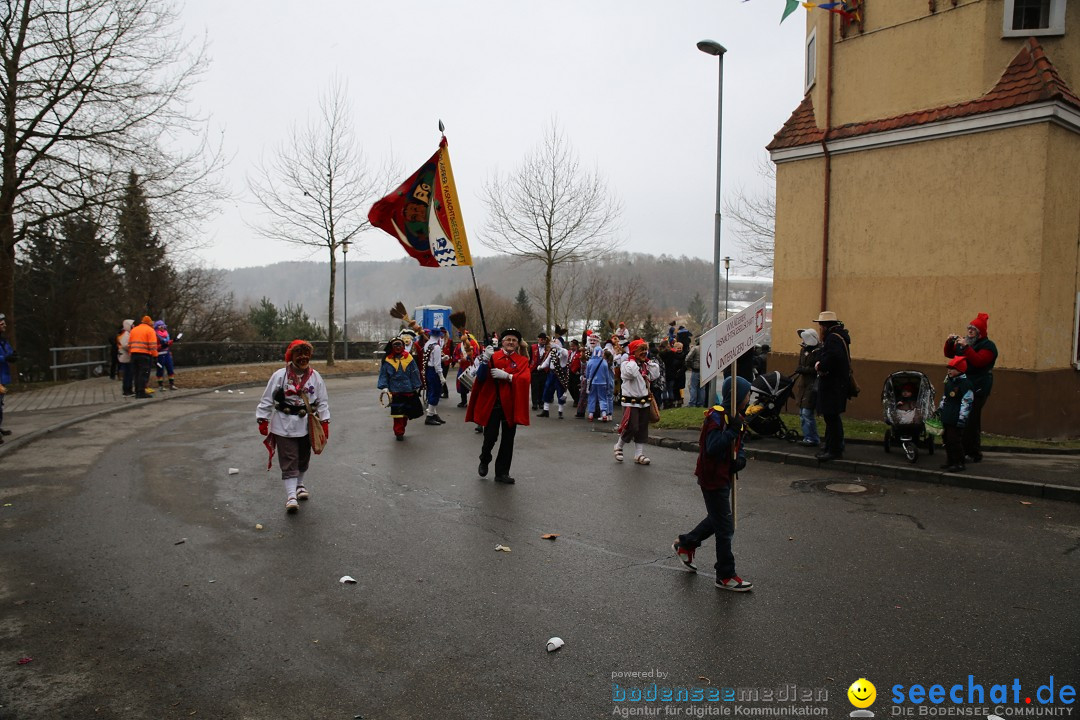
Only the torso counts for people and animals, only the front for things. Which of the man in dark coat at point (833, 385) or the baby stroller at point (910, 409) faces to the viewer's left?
the man in dark coat

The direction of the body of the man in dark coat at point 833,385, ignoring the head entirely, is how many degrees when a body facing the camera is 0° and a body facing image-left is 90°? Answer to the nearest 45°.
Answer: approximately 90°

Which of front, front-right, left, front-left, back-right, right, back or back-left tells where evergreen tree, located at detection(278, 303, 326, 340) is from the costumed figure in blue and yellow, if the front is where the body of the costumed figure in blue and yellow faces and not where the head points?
back

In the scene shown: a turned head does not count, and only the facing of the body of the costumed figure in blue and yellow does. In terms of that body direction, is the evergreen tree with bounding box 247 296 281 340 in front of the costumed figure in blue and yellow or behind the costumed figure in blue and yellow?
behind

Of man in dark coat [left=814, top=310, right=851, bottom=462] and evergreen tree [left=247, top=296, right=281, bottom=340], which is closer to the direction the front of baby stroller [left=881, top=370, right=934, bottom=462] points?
the man in dark coat

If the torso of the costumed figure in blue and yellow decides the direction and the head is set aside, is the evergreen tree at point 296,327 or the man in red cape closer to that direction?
the man in red cape

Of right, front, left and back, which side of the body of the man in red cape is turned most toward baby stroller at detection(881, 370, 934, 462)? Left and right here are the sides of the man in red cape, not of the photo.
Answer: left

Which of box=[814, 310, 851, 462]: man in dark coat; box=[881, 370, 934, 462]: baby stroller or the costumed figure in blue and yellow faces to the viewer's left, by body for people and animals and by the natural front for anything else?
the man in dark coat
